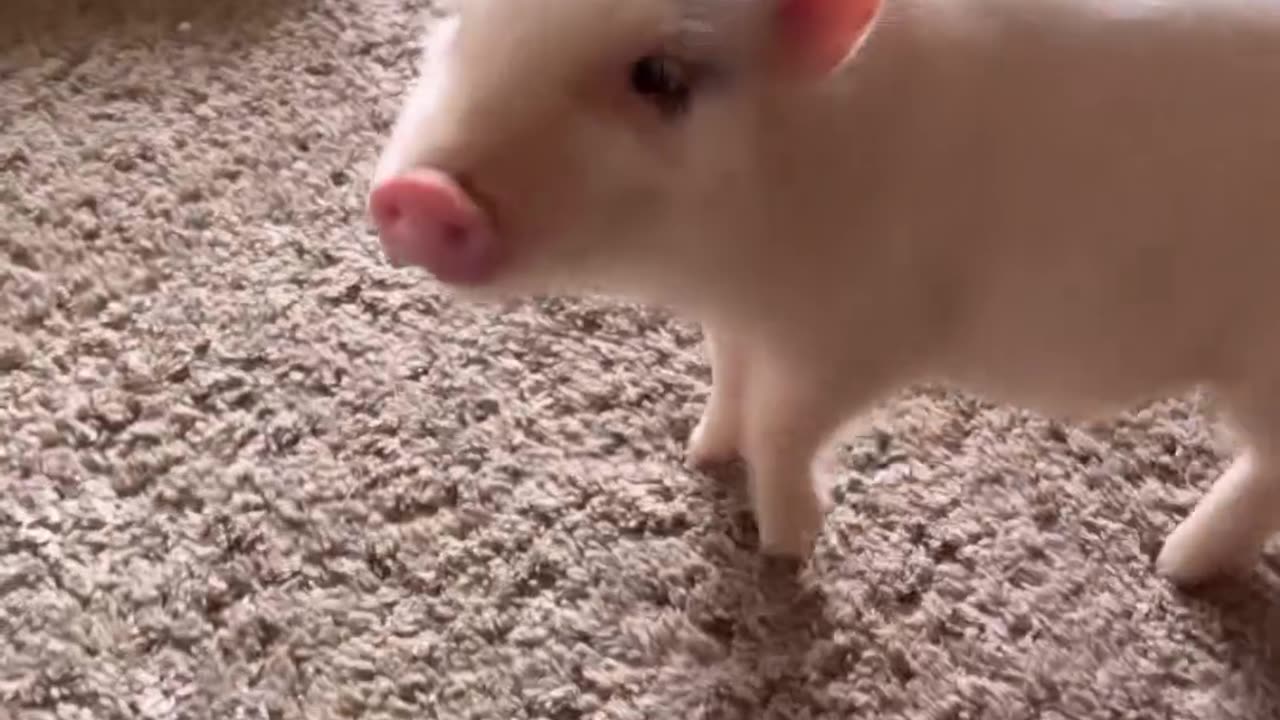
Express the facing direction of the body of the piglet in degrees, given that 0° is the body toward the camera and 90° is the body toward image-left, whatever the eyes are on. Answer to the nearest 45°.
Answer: approximately 90°
